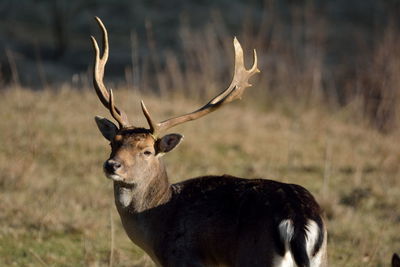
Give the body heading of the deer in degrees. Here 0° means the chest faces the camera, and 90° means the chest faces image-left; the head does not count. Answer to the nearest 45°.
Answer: approximately 135°
